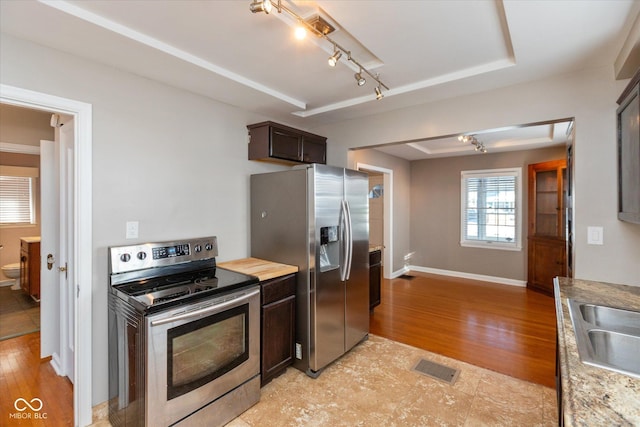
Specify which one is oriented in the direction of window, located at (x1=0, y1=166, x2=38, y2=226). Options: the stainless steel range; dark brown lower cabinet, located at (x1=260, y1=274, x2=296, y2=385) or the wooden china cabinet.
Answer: the wooden china cabinet

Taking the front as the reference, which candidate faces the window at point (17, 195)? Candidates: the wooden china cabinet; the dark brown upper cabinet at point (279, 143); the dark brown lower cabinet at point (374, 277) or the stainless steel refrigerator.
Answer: the wooden china cabinet

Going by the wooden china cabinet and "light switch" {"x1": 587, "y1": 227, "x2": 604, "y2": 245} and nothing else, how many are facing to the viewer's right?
0

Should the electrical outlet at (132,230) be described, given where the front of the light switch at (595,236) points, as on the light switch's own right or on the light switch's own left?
on the light switch's own right

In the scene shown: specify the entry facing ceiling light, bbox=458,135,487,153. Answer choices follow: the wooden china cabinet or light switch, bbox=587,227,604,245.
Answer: the wooden china cabinet

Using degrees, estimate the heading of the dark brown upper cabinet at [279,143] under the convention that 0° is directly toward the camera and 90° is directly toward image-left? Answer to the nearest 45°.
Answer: approximately 315°

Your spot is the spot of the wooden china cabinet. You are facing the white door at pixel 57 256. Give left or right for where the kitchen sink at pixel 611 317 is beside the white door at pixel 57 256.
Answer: left

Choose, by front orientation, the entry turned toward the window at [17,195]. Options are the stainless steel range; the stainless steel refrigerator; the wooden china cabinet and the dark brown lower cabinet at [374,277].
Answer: the wooden china cabinet

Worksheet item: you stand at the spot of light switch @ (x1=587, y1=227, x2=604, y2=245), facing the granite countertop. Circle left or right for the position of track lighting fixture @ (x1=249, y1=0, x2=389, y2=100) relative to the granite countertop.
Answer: right

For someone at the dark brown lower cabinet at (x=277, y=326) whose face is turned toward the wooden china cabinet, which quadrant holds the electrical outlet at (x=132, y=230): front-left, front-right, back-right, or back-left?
back-left

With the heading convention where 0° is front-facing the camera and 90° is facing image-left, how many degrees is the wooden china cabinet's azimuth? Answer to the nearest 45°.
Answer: approximately 45°

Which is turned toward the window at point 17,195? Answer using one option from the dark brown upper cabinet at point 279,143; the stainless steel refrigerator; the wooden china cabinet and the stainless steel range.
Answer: the wooden china cabinet
